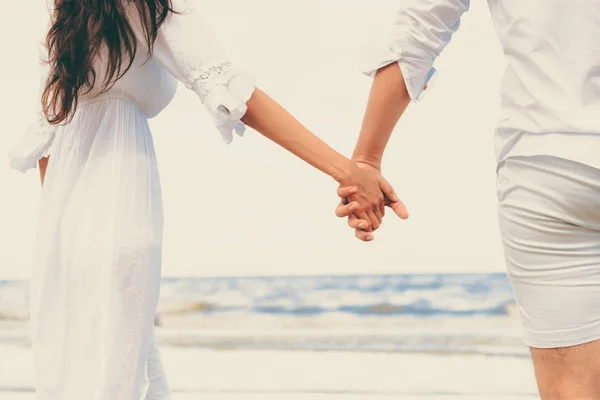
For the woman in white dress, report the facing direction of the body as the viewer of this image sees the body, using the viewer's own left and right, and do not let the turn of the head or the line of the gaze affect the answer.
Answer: facing away from the viewer and to the right of the viewer

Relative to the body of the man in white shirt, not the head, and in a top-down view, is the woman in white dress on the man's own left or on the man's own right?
on the man's own left

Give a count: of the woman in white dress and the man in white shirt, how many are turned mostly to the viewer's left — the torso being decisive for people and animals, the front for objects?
0

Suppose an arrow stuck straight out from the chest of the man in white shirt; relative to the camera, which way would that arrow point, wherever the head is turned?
away from the camera

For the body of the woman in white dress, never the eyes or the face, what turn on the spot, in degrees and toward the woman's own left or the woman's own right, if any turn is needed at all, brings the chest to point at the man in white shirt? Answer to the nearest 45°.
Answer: approximately 90° to the woman's own right
